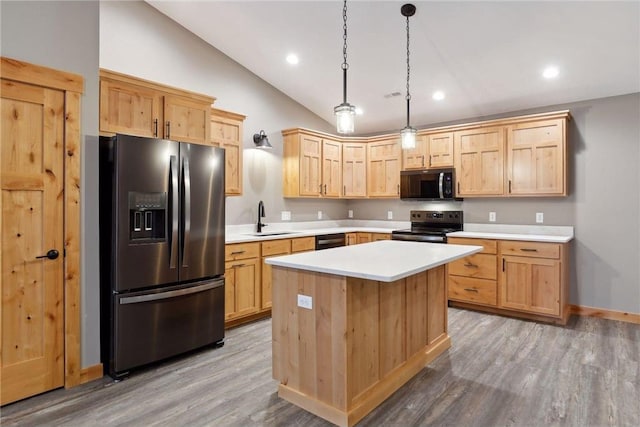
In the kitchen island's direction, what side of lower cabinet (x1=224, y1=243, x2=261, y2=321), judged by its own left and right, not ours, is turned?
front

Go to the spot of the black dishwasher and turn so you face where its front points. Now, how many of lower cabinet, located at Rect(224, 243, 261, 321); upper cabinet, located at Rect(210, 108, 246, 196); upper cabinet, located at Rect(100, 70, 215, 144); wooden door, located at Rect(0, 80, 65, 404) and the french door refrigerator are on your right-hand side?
5

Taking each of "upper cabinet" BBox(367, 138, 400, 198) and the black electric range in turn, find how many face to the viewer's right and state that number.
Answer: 0

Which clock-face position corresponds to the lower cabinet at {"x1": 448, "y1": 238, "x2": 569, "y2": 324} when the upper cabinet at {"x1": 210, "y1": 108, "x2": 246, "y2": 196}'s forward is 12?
The lower cabinet is roughly at 11 o'clock from the upper cabinet.

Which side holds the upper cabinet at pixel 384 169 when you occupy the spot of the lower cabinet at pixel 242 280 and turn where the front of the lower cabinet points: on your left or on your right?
on your left

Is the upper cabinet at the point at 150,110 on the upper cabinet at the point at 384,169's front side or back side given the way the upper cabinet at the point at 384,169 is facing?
on the front side

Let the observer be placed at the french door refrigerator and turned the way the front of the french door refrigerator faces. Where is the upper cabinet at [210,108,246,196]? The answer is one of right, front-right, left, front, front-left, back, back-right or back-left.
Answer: left

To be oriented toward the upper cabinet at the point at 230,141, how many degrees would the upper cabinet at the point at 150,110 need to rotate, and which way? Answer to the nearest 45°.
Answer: approximately 90° to its left

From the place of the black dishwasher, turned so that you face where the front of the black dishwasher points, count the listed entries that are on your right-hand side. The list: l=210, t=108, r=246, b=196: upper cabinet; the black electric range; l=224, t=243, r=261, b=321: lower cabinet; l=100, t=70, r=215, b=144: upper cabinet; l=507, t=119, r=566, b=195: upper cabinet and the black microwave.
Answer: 3

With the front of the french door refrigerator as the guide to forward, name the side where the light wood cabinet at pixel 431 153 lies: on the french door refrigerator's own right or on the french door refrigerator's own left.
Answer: on the french door refrigerator's own left

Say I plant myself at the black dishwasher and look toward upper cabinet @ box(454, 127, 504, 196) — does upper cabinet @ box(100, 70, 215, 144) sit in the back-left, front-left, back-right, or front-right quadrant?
back-right

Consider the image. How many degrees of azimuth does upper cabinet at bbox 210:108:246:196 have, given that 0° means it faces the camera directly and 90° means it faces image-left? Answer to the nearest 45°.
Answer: approximately 315°

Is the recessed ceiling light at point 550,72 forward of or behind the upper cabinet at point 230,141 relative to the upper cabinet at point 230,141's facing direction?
forward
